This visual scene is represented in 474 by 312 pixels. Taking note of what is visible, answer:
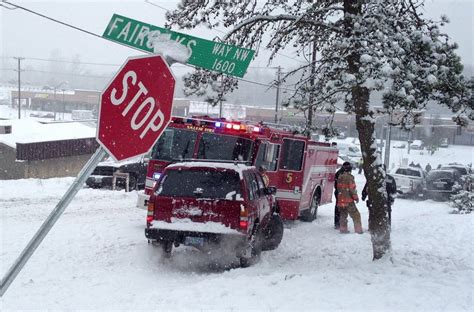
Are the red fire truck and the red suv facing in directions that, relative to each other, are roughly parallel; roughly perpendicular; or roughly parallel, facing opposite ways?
roughly parallel, facing opposite ways

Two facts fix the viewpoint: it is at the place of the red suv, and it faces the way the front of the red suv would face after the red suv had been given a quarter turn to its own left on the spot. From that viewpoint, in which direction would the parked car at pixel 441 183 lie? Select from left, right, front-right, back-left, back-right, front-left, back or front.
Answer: right

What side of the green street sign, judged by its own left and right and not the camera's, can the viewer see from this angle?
front

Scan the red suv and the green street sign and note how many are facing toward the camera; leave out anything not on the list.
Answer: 1

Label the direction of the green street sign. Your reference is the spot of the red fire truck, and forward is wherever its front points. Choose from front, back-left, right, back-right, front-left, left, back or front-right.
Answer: front-left

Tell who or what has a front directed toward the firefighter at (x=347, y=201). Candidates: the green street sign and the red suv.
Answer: the red suv

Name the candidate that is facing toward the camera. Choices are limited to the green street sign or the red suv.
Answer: the green street sign

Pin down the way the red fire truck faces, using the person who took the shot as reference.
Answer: facing the viewer and to the left of the viewer

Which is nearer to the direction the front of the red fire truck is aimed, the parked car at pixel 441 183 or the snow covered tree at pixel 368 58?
the snow covered tree

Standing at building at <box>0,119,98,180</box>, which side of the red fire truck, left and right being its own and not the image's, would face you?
right

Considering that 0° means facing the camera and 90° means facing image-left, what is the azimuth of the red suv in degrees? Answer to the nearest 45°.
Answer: approximately 225°
